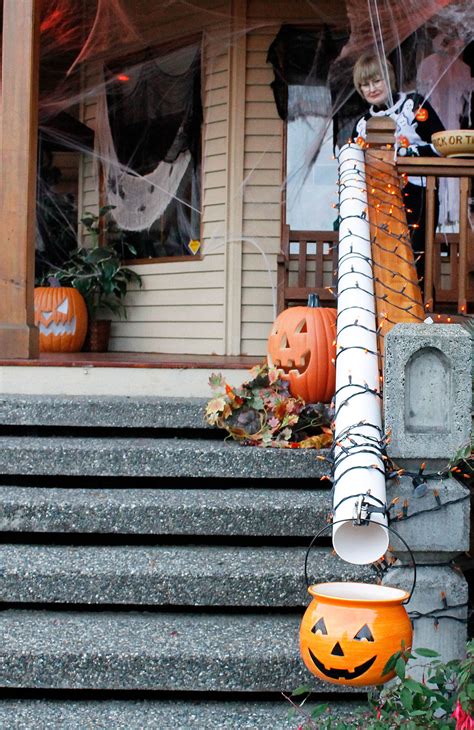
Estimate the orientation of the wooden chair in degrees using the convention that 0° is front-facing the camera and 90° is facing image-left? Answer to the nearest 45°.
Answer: approximately 0°

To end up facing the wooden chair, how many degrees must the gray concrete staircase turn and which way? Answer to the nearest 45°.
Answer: approximately 180°

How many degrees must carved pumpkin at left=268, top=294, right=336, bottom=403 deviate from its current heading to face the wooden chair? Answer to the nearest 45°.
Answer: approximately 135° to its right

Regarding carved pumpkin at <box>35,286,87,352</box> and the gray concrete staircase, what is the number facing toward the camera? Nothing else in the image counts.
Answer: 2

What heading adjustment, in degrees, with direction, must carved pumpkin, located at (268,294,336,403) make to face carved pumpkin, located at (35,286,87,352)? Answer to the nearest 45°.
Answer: approximately 90° to its right

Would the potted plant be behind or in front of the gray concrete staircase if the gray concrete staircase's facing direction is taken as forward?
behind
